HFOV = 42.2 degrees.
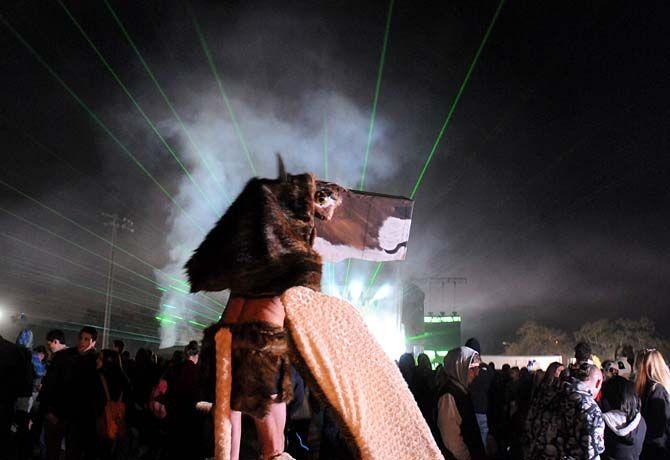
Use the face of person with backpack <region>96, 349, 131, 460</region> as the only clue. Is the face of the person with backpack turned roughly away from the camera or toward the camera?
away from the camera

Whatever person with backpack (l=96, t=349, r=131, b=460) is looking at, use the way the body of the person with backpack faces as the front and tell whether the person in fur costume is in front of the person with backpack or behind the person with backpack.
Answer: behind

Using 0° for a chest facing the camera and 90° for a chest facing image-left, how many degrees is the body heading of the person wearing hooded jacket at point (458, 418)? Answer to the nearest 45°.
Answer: approximately 270°

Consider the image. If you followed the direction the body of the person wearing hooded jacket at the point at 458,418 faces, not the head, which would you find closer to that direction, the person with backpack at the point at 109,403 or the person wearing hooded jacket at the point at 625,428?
the person wearing hooded jacket

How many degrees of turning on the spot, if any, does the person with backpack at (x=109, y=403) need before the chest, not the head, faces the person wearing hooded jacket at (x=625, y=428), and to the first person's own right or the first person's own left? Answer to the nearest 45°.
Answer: approximately 135° to the first person's own right

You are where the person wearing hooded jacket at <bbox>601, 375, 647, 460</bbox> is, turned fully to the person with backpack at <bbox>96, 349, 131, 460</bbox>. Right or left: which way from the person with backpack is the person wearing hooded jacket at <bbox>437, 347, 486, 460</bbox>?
left

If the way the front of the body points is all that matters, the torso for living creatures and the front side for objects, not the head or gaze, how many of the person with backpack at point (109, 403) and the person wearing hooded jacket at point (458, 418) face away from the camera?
1

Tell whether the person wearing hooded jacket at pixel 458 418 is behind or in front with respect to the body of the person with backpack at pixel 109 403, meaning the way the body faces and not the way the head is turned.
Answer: behind

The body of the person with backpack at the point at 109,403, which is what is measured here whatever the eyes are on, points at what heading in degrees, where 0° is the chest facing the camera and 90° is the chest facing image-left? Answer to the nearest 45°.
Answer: approximately 180°

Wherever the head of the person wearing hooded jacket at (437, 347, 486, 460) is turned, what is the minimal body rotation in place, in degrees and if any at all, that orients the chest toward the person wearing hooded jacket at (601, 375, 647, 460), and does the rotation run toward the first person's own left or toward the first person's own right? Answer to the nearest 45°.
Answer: approximately 45° to the first person's own left
